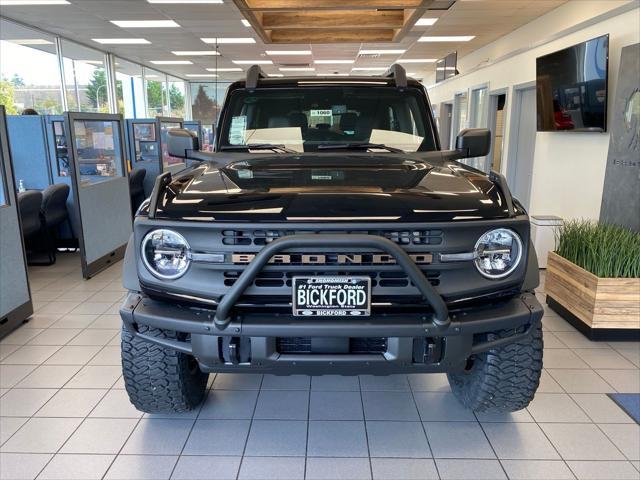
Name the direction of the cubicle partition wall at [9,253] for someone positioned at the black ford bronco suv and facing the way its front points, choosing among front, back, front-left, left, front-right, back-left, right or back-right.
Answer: back-right

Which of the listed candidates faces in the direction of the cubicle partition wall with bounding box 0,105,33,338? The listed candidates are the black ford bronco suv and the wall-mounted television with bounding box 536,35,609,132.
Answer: the wall-mounted television

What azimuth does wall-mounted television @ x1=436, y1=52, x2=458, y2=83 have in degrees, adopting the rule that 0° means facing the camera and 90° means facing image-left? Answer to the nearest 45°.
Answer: approximately 45°

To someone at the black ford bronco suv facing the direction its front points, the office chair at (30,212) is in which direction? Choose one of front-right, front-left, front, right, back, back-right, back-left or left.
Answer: back-right

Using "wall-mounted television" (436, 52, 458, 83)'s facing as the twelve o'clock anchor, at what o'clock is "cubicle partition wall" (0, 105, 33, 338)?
The cubicle partition wall is roughly at 11 o'clock from the wall-mounted television.

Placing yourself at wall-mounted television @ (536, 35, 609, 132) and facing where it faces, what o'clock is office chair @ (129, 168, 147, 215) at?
The office chair is roughly at 1 o'clock from the wall-mounted television.
